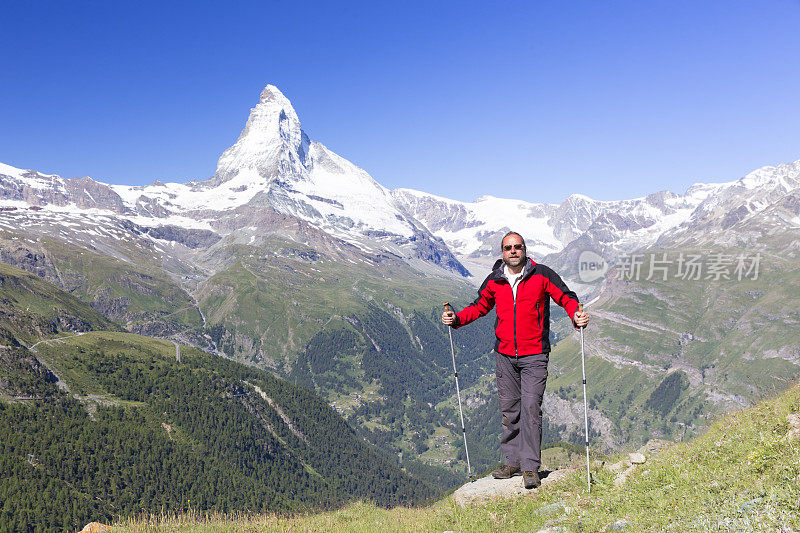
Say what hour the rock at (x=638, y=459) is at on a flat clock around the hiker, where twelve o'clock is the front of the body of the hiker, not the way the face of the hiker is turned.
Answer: The rock is roughly at 8 o'clock from the hiker.

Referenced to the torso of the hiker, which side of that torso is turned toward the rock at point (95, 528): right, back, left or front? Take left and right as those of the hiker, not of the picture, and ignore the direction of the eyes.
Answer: right

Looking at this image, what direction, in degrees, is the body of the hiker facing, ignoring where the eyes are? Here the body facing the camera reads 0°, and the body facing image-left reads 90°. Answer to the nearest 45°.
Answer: approximately 0°
